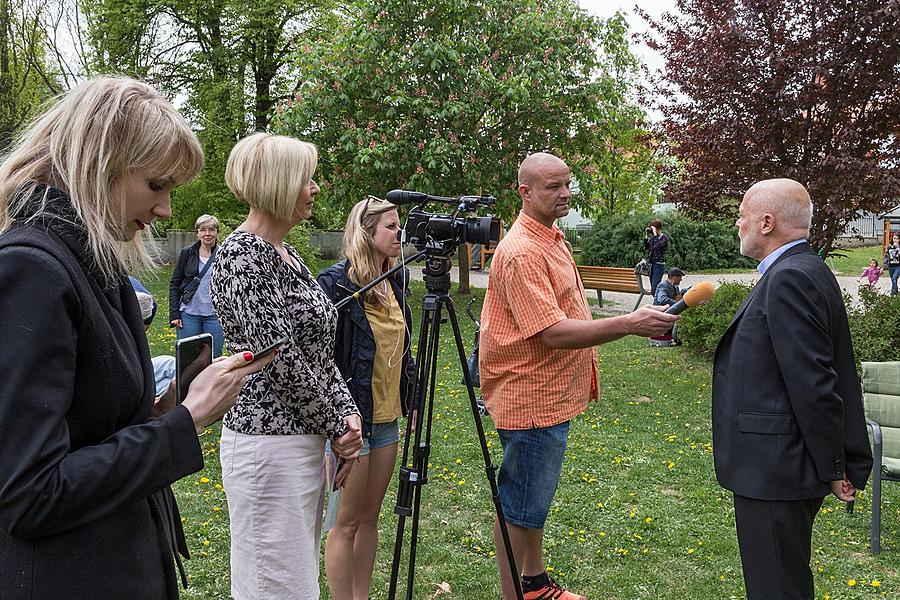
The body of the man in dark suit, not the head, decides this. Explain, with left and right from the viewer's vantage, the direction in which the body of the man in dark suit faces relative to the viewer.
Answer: facing to the left of the viewer

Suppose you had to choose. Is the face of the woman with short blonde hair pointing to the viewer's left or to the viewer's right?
to the viewer's right

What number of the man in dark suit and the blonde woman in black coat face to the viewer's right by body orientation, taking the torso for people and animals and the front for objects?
1

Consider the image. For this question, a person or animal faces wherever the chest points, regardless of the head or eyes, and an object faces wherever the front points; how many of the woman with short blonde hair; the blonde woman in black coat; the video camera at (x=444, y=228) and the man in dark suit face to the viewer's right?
3

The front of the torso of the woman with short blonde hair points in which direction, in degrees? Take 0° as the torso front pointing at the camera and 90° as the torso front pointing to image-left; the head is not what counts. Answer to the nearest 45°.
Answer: approximately 270°

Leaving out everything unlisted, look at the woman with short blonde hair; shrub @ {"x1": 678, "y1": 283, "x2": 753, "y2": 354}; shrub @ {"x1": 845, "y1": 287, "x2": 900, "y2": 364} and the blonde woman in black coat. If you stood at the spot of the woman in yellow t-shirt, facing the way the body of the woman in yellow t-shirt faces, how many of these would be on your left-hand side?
2

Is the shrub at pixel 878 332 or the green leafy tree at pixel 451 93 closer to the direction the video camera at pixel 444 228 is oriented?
the shrub

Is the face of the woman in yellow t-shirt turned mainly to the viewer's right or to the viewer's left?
to the viewer's right

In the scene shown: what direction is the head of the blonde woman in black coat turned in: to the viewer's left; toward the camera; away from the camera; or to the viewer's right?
to the viewer's right

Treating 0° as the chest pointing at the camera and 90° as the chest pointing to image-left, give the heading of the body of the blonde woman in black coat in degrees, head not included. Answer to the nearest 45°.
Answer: approximately 270°

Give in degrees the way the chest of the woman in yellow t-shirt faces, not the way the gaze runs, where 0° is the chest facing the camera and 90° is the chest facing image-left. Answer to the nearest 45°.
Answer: approximately 315°

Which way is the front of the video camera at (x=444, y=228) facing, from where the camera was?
facing to the right of the viewer
